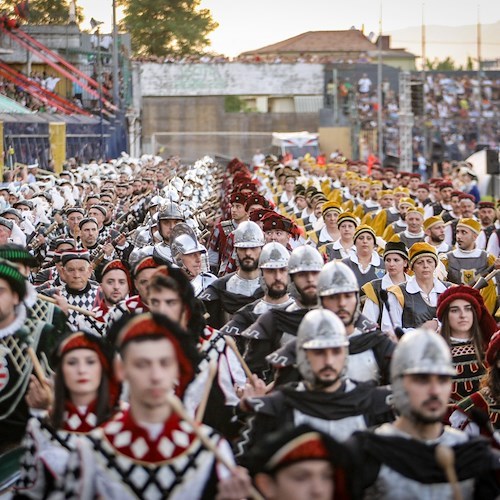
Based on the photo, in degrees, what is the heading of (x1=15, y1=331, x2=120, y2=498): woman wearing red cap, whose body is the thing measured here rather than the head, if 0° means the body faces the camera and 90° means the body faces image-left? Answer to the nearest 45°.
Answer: approximately 0°

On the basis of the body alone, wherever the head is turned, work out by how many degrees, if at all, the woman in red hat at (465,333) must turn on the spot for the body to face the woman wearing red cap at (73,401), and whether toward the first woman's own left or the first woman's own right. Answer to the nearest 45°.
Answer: approximately 45° to the first woman's own right

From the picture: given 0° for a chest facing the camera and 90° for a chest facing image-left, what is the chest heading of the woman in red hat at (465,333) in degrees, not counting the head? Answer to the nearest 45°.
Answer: approximately 0°

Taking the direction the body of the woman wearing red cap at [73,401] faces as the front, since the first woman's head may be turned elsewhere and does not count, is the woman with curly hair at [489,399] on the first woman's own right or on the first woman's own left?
on the first woman's own left

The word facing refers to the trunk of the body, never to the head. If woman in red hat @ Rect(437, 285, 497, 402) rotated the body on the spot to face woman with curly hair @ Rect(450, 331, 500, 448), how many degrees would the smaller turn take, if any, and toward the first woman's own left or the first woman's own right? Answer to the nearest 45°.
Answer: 0° — they already face them

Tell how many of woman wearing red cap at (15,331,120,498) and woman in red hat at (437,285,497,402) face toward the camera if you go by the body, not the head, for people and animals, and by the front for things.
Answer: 2

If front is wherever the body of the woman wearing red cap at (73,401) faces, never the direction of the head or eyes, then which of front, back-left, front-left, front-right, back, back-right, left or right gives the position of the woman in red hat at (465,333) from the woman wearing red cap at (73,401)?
back-left
